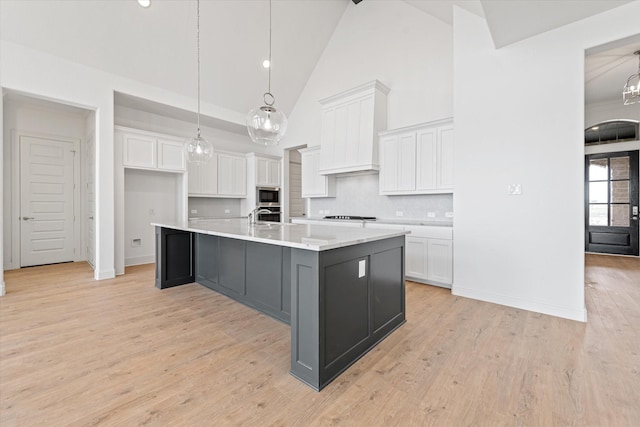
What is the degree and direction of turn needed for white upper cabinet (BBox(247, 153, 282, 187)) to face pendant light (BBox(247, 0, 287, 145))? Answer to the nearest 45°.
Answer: approximately 45° to its right

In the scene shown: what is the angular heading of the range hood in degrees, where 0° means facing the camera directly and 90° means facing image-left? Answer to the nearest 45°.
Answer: approximately 45°

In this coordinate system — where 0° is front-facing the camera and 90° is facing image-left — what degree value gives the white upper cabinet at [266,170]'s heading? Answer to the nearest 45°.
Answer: approximately 315°

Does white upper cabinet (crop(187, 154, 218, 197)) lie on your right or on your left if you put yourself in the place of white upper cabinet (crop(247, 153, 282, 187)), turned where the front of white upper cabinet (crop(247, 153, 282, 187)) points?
on your right

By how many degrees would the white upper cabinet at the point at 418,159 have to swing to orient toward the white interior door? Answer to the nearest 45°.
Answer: approximately 45° to its right

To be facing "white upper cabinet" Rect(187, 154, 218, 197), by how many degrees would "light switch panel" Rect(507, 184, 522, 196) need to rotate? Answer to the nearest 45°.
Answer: approximately 90° to its right
